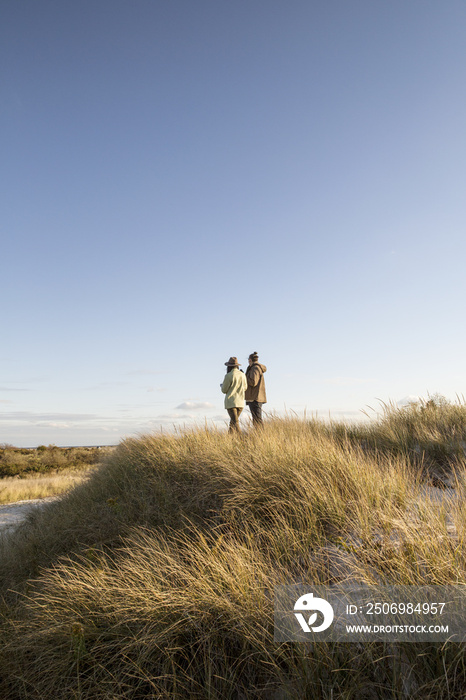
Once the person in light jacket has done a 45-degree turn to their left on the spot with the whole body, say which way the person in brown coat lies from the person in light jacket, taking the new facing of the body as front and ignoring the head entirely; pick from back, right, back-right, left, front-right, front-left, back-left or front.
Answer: right

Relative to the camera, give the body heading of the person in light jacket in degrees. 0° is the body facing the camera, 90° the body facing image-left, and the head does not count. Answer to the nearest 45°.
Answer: approximately 180°
